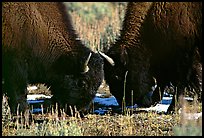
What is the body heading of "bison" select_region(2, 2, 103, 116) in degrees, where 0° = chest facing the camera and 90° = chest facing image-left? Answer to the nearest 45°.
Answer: approximately 270°
